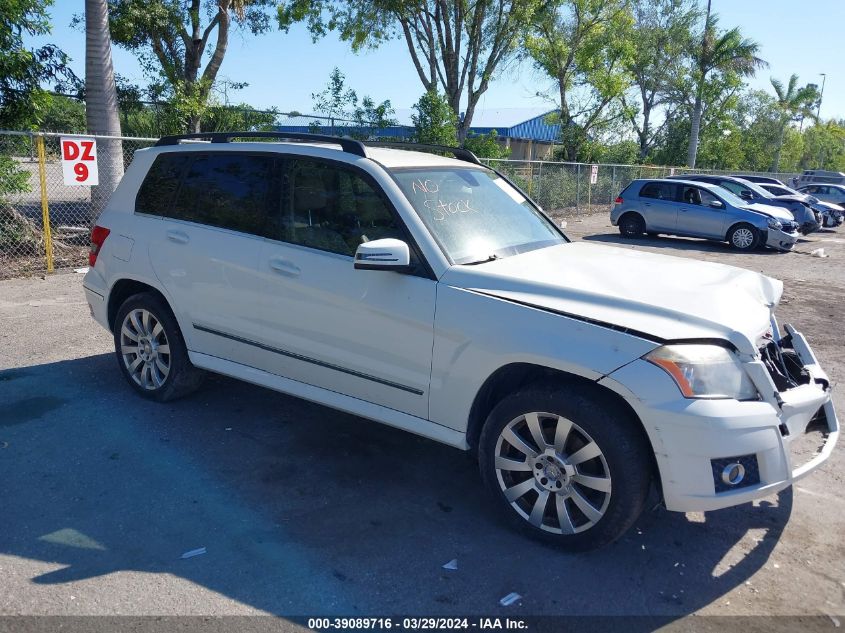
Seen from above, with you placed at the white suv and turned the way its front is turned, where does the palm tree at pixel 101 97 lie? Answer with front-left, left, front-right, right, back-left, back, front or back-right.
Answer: back

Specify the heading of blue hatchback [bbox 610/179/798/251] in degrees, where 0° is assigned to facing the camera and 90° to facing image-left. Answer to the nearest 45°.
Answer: approximately 315°

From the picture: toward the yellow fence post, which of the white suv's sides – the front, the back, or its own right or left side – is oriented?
back

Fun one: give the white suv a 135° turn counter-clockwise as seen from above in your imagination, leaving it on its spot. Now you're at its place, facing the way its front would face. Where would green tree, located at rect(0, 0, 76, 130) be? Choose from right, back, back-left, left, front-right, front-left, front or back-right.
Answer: front-left

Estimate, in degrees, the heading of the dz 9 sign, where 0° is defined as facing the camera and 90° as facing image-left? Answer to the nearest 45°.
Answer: approximately 0°

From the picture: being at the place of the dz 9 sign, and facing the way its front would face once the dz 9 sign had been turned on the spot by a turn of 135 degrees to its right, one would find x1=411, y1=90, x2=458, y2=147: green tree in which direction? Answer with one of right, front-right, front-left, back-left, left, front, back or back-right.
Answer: right

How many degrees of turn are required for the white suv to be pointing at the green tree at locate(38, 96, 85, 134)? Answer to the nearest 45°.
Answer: approximately 180°

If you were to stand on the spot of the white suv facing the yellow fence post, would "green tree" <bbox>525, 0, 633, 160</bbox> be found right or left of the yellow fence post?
right
